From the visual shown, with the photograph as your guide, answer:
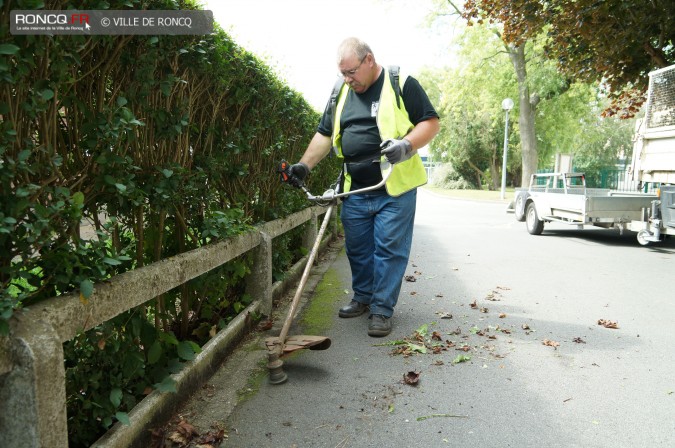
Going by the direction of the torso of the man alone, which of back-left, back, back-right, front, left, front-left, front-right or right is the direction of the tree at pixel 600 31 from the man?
back

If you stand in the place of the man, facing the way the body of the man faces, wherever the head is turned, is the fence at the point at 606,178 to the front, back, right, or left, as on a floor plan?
back

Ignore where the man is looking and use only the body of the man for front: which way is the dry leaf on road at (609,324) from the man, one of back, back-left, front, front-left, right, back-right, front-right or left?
back-left

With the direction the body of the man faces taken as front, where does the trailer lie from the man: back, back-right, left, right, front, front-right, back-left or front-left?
back

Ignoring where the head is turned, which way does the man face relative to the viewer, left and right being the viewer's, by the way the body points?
facing the viewer and to the left of the viewer

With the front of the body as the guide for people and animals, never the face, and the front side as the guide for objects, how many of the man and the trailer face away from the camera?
0

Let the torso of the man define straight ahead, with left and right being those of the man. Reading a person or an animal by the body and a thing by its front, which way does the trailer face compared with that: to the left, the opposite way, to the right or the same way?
to the left

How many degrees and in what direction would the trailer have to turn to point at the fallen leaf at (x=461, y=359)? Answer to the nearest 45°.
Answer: approximately 45° to its right
